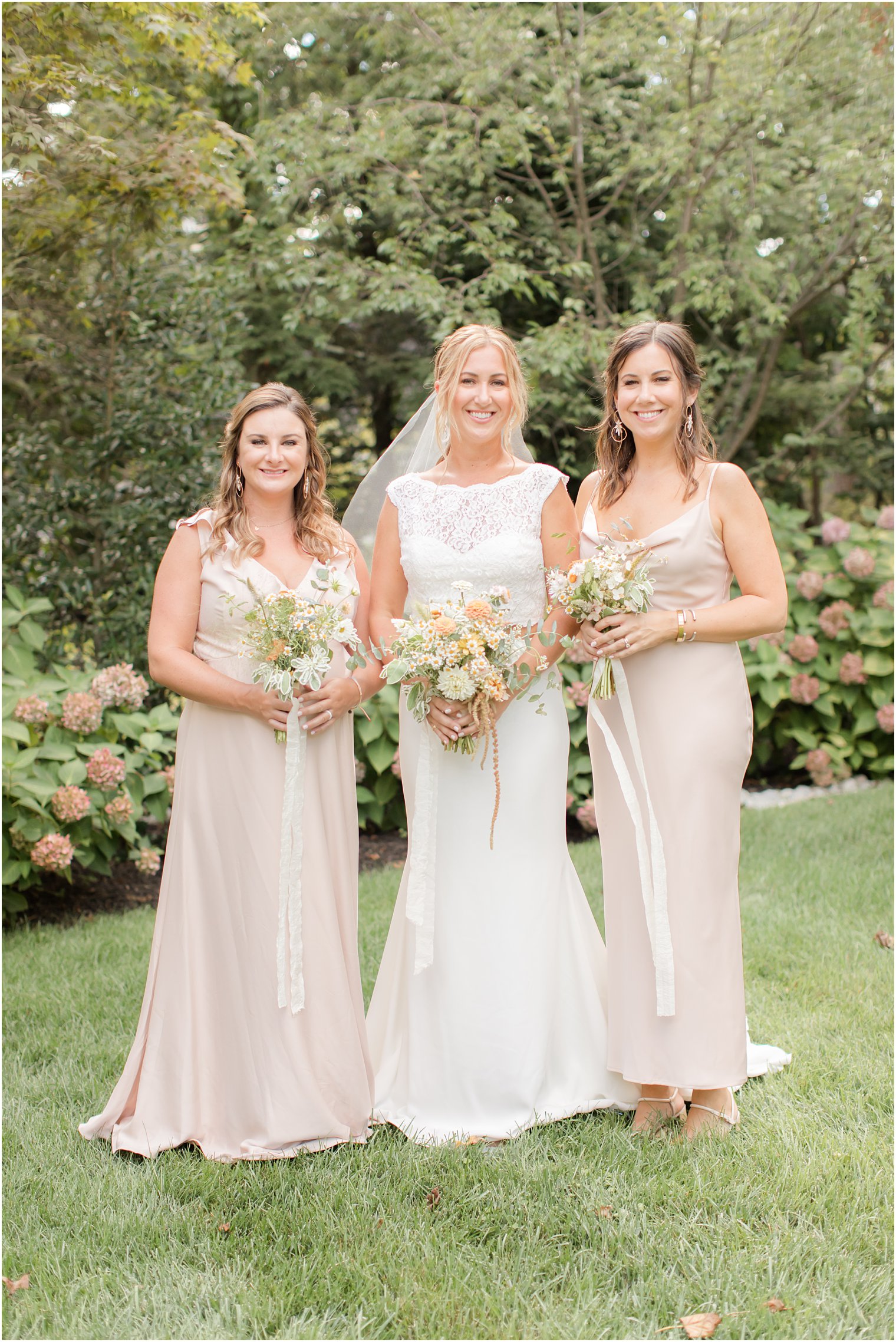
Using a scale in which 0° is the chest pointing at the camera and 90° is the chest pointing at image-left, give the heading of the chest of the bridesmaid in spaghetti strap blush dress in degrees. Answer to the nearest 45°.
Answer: approximately 45°

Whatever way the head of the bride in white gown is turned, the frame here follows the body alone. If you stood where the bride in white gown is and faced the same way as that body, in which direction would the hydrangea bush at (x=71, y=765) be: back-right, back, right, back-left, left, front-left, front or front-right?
back-right

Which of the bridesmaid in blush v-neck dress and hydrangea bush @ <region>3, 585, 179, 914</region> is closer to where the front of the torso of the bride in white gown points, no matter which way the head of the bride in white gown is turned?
the bridesmaid in blush v-neck dress

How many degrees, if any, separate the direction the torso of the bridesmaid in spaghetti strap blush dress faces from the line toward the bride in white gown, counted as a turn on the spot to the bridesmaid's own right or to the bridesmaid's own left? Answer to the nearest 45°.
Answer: approximately 45° to the bridesmaid's own right

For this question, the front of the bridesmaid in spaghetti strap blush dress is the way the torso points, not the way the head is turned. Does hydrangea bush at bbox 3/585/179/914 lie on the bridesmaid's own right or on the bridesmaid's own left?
on the bridesmaid's own right

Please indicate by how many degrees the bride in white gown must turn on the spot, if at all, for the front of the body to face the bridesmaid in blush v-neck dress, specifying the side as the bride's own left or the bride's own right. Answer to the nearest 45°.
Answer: approximately 90° to the bride's own right

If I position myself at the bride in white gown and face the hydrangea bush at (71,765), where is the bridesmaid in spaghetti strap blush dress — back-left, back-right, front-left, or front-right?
back-right

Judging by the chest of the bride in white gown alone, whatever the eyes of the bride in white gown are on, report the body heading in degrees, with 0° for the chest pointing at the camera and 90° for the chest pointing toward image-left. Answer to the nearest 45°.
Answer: approximately 0°

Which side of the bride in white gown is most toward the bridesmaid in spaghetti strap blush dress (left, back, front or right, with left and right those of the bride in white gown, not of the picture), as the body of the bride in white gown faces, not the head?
left
